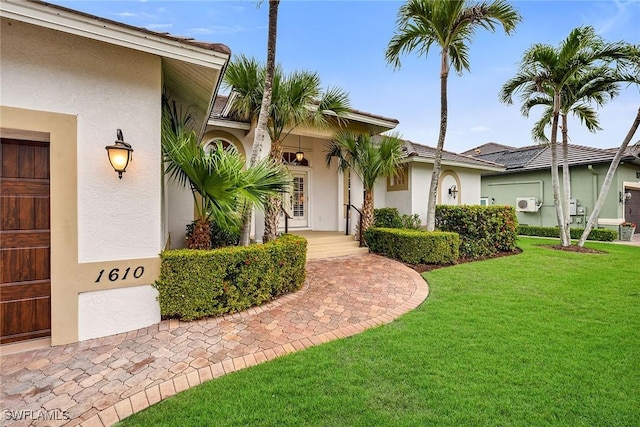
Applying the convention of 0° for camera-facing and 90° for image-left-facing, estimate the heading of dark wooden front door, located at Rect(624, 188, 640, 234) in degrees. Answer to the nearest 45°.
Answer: approximately 0°

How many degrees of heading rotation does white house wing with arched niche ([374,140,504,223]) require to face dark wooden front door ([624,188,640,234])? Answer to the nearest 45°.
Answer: approximately 90° to its left

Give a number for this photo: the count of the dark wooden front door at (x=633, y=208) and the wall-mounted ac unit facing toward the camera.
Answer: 2

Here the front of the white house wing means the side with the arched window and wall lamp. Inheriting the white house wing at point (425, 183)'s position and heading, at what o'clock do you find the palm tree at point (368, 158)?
The palm tree is roughly at 2 o'clock from the white house wing.

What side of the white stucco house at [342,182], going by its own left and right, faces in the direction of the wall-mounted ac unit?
left

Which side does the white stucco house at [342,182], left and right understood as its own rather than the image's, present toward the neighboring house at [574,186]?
left
